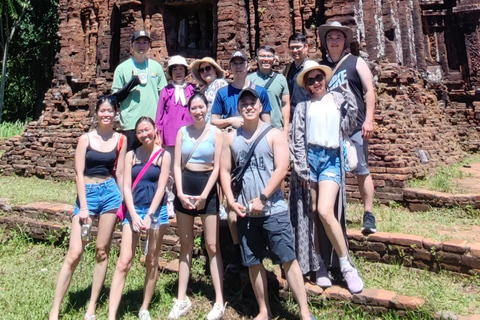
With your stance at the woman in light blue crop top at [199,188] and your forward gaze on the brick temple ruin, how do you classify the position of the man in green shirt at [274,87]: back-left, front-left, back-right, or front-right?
front-right

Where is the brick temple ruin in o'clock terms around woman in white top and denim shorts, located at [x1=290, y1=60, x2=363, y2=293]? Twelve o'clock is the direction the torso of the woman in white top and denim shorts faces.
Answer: The brick temple ruin is roughly at 6 o'clock from the woman in white top and denim shorts.

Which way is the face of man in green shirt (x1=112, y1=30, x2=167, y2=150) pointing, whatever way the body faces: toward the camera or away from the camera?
toward the camera

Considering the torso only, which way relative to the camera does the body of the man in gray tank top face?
toward the camera

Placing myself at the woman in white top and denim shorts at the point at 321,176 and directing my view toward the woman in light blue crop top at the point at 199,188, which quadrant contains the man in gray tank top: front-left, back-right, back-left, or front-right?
front-left

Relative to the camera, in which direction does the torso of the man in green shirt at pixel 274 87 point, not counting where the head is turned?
toward the camera

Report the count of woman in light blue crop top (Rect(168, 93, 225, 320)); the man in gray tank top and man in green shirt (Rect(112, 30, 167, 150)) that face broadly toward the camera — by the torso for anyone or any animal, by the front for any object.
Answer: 3

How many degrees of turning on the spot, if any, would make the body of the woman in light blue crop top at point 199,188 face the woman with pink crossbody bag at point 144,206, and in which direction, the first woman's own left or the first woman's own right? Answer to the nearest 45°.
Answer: approximately 90° to the first woman's own right
